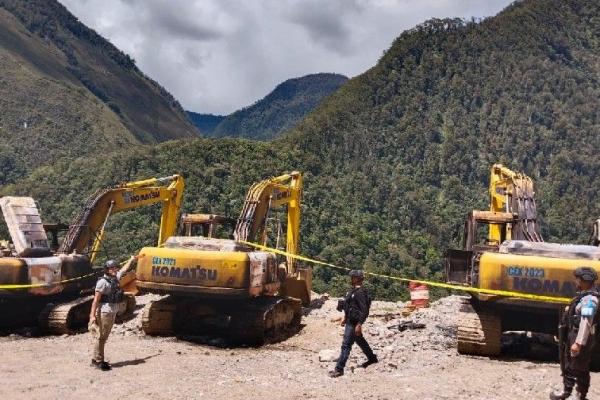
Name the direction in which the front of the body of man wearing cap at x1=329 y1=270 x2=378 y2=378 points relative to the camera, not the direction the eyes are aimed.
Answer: to the viewer's left

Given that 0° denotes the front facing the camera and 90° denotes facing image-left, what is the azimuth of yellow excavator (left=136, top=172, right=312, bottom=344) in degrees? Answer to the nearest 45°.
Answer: approximately 225°

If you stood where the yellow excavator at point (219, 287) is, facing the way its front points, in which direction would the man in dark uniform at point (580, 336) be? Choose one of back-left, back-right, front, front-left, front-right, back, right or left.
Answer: right

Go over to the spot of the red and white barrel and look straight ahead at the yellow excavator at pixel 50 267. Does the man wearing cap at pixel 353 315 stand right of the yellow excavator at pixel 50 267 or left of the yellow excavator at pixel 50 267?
left

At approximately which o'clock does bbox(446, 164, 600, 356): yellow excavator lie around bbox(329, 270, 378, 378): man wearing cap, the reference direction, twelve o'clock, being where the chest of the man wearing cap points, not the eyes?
The yellow excavator is roughly at 5 o'clock from the man wearing cap.

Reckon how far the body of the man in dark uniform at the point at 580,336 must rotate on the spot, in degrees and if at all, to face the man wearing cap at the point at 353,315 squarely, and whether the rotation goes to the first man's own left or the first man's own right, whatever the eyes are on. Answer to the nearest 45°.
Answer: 0° — they already face them

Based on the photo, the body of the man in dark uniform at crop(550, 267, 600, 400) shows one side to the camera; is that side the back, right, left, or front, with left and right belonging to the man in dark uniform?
left

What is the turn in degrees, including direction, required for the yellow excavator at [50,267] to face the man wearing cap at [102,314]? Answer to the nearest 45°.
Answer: approximately 135° to its right

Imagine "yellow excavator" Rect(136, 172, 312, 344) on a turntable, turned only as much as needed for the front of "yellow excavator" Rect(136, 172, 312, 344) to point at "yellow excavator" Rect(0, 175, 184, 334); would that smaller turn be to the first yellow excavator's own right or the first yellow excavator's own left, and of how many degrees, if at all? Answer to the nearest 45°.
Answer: approximately 90° to the first yellow excavator's own left

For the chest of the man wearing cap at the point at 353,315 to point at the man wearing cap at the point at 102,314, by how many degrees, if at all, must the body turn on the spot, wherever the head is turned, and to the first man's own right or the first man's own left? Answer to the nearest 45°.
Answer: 0° — they already face them

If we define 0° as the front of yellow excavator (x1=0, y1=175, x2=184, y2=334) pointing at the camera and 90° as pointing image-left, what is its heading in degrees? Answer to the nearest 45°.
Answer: approximately 225°

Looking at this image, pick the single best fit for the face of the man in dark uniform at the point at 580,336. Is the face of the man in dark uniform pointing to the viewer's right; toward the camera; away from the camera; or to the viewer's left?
to the viewer's left
